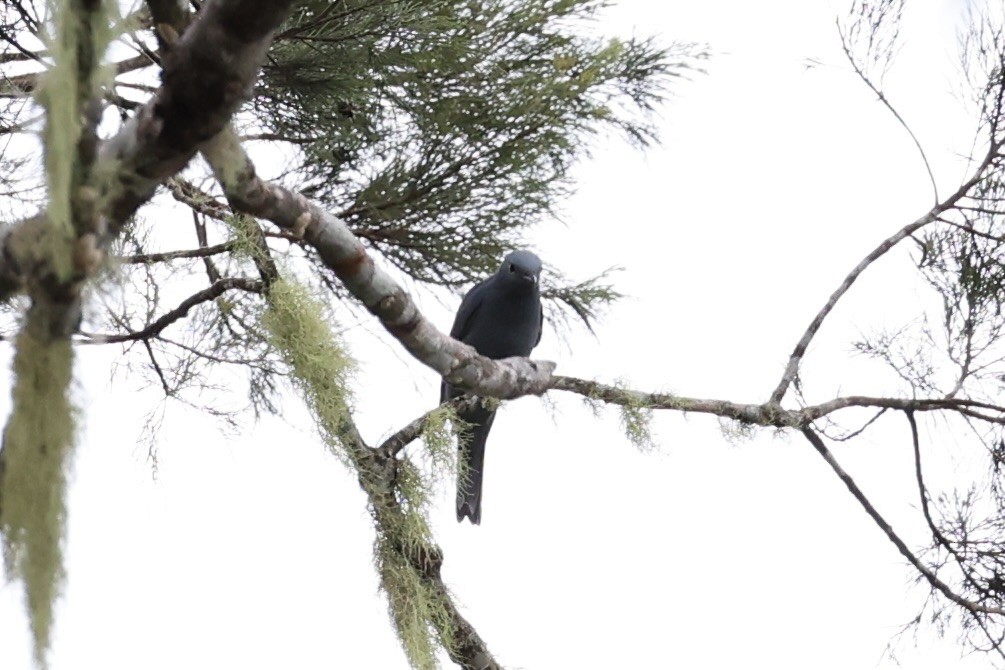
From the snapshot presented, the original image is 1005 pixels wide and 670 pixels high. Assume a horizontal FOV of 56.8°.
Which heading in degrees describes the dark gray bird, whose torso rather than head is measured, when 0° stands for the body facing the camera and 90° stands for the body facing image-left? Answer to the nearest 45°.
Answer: approximately 315°

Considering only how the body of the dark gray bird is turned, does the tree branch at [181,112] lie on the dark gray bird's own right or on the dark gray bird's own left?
on the dark gray bird's own right

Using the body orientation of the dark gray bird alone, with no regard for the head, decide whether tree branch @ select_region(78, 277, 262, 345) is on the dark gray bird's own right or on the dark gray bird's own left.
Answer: on the dark gray bird's own right

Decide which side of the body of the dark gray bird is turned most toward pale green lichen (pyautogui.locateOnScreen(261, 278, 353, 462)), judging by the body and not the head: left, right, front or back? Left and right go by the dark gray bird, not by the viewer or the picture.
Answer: right

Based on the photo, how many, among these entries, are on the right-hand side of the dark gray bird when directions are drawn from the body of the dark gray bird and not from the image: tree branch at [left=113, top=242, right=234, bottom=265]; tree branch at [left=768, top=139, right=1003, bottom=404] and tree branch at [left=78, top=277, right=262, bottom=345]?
2
